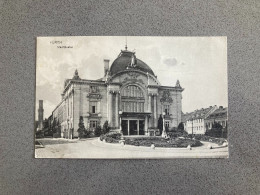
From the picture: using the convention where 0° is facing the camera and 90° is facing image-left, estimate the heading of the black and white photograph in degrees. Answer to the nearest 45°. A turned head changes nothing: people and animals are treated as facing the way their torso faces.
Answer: approximately 0°
